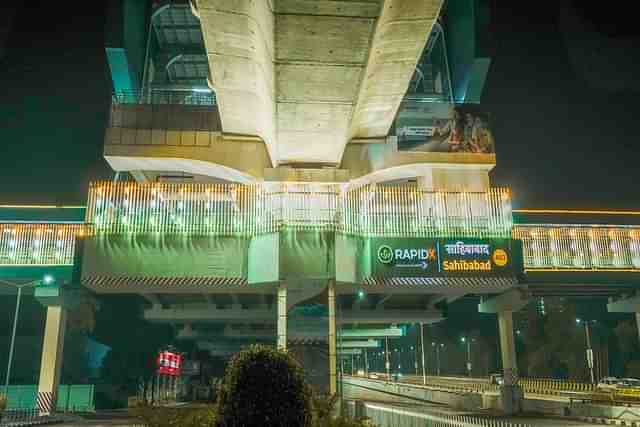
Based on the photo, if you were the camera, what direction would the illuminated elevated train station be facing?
facing the viewer

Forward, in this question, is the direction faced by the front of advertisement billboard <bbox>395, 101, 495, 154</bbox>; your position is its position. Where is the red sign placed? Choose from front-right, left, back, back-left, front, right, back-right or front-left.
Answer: right

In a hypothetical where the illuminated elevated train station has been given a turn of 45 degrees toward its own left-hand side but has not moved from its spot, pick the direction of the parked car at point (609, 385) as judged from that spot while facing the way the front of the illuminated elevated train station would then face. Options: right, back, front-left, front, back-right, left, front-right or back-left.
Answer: left

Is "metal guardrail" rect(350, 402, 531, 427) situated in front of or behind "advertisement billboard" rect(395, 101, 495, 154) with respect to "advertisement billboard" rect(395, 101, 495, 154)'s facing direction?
in front

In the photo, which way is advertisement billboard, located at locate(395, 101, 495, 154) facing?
toward the camera

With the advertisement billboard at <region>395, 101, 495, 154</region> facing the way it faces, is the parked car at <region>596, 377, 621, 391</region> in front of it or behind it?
behind

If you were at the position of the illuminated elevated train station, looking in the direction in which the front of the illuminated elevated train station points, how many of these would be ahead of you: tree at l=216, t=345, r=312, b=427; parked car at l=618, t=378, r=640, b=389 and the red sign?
1

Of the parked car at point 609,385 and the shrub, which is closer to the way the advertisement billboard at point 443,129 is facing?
the shrub

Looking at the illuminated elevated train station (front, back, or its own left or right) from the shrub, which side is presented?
front

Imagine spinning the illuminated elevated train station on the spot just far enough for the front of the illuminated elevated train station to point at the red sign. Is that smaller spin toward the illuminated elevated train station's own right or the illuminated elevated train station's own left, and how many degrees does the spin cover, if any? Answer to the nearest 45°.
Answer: approximately 135° to the illuminated elevated train station's own right
